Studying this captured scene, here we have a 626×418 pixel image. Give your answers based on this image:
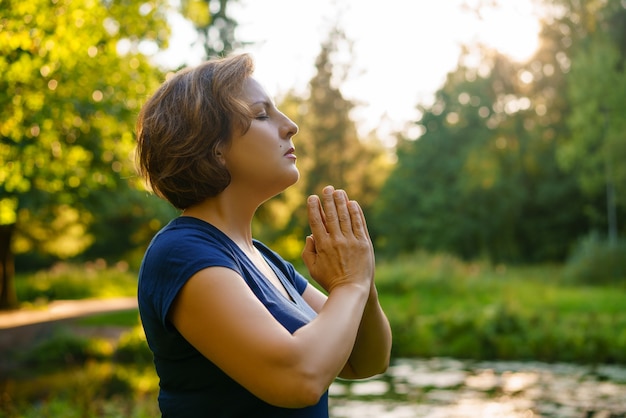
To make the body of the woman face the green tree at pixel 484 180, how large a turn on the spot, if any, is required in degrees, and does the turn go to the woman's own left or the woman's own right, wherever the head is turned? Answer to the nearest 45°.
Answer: approximately 90° to the woman's own left

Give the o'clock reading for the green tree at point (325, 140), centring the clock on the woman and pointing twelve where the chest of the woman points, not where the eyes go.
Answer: The green tree is roughly at 9 o'clock from the woman.

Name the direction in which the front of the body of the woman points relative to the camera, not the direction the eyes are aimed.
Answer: to the viewer's right

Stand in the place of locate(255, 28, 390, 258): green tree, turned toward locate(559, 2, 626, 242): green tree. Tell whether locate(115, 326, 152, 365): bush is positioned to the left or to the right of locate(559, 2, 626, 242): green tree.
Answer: right

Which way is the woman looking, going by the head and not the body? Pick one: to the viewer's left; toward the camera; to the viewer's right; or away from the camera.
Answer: to the viewer's right

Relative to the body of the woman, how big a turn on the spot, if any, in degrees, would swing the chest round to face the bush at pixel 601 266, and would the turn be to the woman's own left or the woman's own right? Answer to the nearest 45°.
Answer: approximately 45° to the woman's own left

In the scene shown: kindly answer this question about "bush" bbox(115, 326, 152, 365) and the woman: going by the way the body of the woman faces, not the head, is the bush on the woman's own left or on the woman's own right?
on the woman's own left
